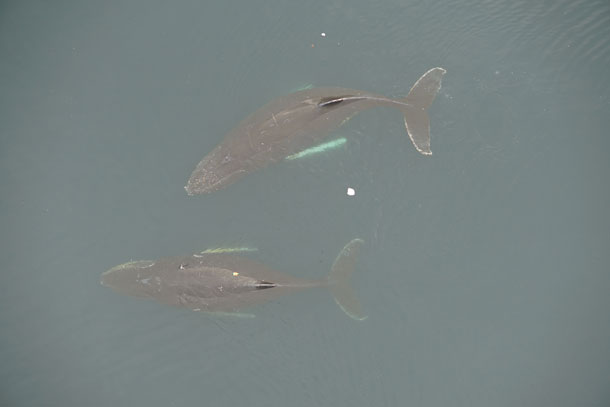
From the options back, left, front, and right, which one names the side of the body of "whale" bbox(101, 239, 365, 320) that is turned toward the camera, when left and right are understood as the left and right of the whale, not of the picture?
left

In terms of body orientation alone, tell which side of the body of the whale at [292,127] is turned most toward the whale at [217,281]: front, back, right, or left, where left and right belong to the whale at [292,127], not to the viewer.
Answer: front

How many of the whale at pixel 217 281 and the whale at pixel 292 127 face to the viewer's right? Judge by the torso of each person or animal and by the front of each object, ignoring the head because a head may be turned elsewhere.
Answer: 0

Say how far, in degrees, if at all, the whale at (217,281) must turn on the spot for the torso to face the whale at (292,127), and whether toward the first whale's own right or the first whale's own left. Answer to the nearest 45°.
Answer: approximately 135° to the first whale's own right
